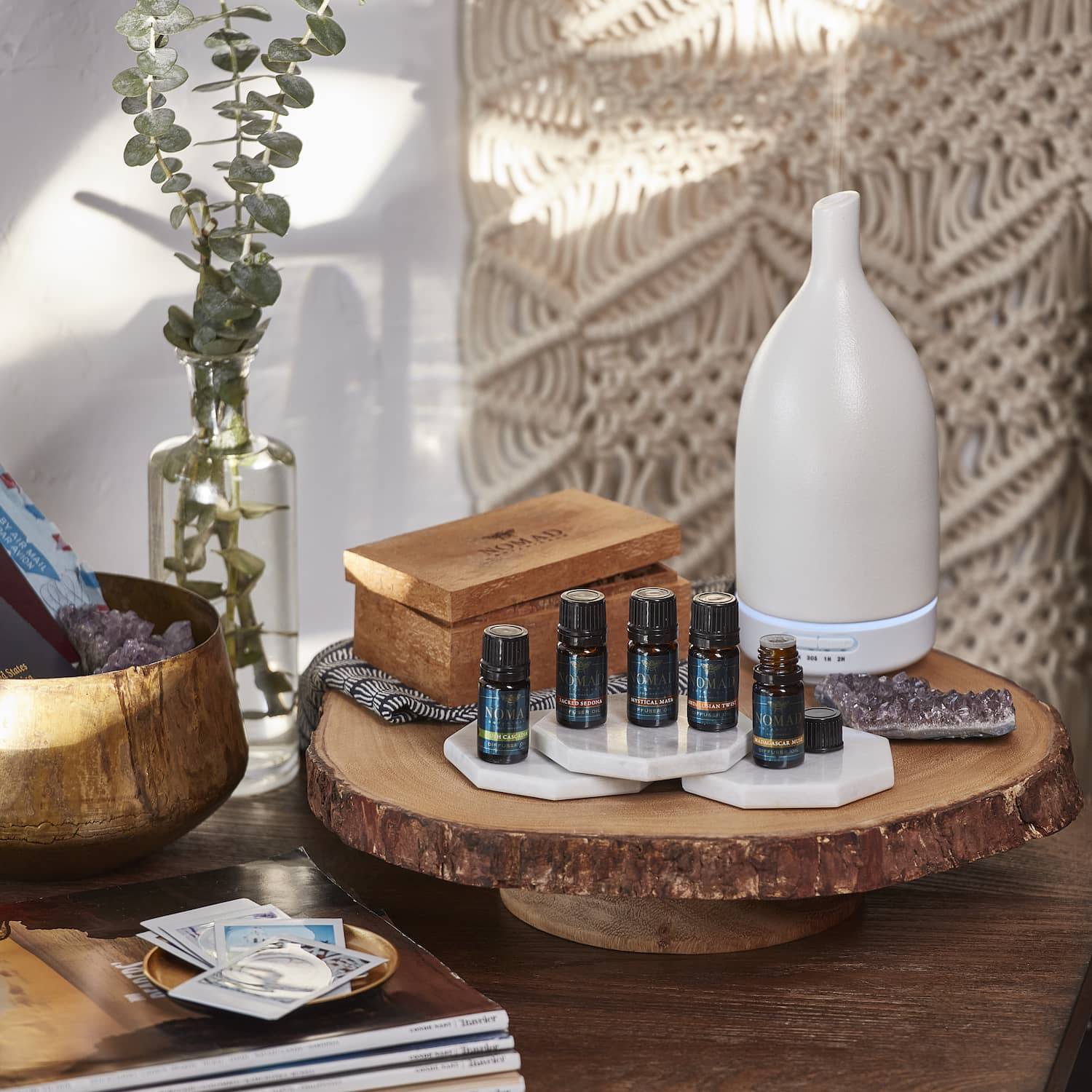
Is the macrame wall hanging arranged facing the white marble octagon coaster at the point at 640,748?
yes

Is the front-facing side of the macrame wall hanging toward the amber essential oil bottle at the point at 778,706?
yes

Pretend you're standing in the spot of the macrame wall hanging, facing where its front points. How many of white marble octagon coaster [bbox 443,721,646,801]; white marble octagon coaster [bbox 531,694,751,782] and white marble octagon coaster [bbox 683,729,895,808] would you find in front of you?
3

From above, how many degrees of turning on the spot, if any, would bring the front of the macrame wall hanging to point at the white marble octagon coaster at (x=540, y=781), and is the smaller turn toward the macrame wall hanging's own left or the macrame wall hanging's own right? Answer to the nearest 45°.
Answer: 0° — it already faces it

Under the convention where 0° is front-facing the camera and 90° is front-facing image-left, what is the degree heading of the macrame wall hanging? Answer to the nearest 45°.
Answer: approximately 0°

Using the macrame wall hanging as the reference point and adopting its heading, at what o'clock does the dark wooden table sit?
The dark wooden table is roughly at 12 o'clock from the macrame wall hanging.

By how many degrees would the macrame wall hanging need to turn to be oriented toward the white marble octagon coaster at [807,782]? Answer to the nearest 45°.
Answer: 0° — it already faces it

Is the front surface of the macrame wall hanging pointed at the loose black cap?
yes
